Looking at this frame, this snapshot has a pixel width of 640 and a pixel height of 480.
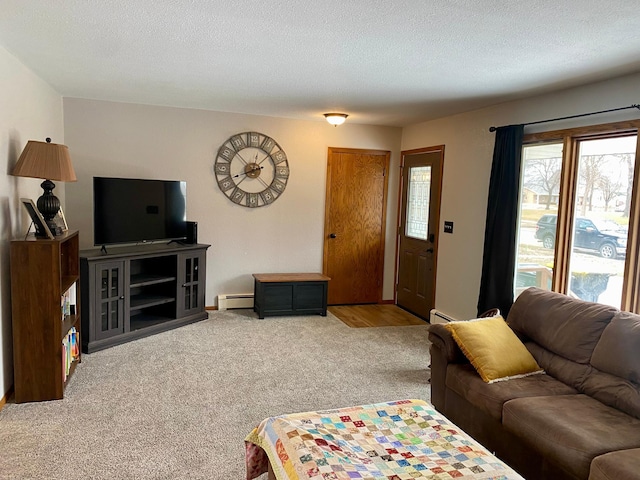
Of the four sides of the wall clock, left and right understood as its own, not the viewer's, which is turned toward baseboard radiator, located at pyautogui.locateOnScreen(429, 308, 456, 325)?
left

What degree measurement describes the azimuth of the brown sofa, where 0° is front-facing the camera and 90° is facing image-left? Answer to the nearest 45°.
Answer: approximately 45°

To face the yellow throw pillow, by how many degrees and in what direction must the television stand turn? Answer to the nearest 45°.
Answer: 0° — it already faces it

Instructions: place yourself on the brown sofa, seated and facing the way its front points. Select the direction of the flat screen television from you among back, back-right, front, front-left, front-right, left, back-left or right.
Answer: front-right

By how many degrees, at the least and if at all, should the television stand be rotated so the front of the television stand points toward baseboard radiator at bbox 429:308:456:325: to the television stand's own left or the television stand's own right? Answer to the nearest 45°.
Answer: approximately 45° to the television stand's own left

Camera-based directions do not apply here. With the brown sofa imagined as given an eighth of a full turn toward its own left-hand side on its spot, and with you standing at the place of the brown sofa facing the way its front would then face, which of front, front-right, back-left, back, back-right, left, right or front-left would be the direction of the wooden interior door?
back-right

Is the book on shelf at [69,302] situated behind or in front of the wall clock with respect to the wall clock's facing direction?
in front

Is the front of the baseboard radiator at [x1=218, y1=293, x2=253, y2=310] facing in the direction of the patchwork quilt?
yes

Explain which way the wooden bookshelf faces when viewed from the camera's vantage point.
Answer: facing to the right of the viewer

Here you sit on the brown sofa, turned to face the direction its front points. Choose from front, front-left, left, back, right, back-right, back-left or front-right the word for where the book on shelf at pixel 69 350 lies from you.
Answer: front-right

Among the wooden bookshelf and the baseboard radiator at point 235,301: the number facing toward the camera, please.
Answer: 1

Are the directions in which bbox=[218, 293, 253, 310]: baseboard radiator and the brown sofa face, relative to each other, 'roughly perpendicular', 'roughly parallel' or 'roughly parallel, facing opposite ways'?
roughly perpendicular

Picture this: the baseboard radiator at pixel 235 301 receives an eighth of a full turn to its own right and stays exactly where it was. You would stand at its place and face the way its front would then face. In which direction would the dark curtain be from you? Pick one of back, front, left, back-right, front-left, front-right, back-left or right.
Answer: left

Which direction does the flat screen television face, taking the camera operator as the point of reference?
facing the viewer and to the right of the viewer
